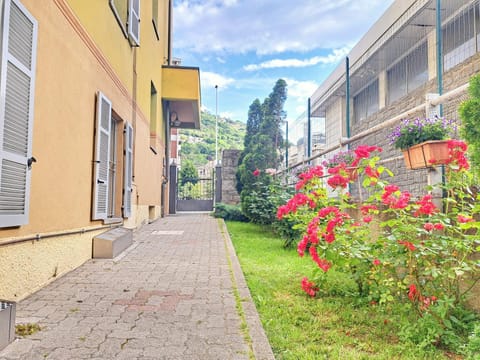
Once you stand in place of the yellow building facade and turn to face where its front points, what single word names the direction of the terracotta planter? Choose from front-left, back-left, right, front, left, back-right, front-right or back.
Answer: front-right

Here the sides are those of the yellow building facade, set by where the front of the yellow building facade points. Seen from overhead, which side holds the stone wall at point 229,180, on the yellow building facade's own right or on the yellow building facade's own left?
on the yellow building facade's own left

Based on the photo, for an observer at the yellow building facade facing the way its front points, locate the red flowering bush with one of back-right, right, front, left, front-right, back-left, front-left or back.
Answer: front-right

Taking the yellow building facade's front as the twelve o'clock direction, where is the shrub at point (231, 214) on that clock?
The shrub is roughly at 10 o'clock from the yellow building facade.

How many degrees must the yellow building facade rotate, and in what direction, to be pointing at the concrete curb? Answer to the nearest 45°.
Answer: approximately 45° to its right

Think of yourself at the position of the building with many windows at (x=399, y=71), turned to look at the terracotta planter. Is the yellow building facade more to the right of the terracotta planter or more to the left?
right

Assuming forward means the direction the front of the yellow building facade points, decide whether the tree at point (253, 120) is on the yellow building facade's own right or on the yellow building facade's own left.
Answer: on the yellow building facade's own left

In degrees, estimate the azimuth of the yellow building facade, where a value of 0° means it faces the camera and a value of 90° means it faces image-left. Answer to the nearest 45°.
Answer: approximately 270°

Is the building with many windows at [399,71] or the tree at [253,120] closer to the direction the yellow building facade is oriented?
the building with many windows

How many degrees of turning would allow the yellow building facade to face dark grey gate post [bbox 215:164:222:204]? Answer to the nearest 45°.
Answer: approximately 45° to its left

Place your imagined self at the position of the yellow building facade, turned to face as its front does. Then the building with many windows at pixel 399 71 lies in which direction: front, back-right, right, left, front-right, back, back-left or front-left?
front

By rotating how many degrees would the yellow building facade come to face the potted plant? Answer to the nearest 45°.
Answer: approximately 45° to its right

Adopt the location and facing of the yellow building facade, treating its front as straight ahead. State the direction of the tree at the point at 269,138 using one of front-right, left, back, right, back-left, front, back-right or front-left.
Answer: front-left
